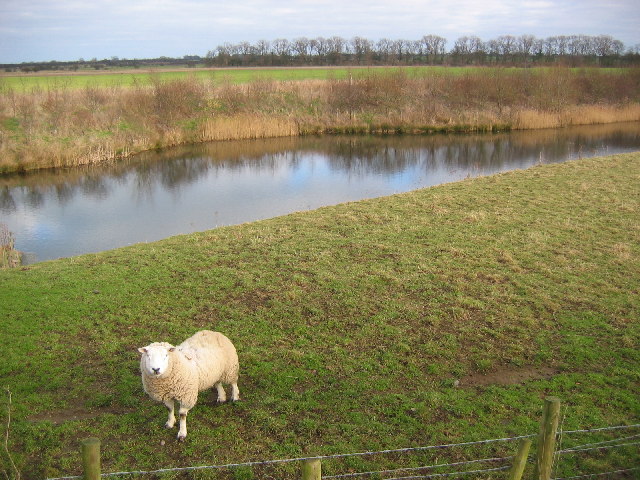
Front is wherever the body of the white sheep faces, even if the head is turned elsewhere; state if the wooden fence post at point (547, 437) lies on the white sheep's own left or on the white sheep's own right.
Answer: on the white sheep's own left

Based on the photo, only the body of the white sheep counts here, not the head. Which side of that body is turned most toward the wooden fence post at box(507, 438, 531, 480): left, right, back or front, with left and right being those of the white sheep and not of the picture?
left

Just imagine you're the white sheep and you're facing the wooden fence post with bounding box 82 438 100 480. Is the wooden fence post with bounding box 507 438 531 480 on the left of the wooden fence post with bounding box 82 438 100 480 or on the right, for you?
left

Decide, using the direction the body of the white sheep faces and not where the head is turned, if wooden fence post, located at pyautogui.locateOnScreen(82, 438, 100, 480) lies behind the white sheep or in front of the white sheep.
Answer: in front

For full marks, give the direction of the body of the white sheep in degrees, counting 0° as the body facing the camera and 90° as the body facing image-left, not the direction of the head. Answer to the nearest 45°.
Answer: approximately 45°
